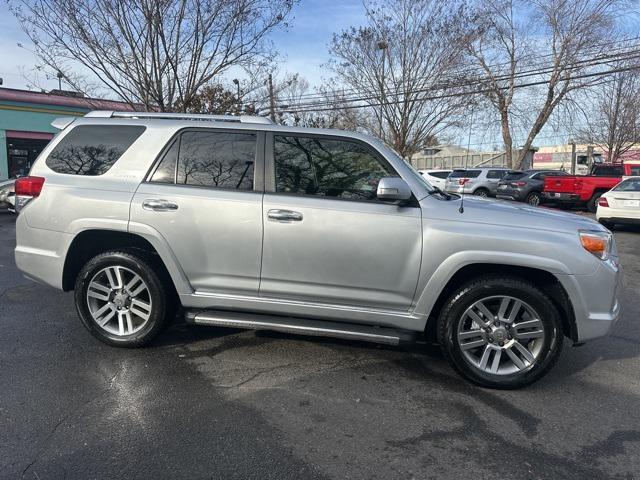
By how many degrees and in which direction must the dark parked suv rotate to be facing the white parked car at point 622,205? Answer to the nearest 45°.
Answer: approximately 135° to its right

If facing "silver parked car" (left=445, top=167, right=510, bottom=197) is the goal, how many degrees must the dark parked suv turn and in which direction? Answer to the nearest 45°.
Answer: approximately 90° to its left

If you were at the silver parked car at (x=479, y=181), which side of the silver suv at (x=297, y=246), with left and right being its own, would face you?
left

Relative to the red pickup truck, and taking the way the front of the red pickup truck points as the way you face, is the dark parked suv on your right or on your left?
on your left

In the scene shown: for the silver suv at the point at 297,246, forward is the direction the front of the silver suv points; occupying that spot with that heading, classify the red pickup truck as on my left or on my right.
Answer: on my left

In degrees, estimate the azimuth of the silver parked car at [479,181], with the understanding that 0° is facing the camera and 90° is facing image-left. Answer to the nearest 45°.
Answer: approximately 225°

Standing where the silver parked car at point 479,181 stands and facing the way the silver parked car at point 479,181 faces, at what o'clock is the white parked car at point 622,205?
The white parked car is roughly at 4 o'clock from the silver parked car.

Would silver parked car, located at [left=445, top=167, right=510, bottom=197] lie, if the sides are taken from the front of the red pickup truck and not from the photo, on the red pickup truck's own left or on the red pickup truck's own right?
on the red pickup truck's own left

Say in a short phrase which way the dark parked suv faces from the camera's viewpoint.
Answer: facing away from the viewer and to the right of the viewer

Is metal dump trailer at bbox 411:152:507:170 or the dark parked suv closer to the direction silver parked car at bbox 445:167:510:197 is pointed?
the metal dump trailer

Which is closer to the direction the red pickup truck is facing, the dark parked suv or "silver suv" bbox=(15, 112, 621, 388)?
the dark parked suv

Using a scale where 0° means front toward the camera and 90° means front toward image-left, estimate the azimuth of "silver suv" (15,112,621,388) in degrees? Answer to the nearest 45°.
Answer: approximately 270°
